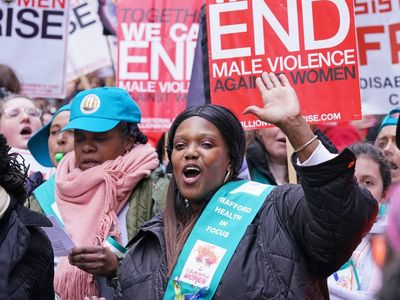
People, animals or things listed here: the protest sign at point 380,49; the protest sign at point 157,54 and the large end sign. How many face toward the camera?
3

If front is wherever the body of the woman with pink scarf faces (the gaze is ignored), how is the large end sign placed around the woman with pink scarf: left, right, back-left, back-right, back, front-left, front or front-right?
back-left

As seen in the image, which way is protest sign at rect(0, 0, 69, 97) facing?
toward the camera

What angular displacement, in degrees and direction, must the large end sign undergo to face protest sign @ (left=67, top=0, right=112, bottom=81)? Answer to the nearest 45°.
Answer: approximately 135° to its right

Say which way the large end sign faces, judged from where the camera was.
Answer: facing the viewer

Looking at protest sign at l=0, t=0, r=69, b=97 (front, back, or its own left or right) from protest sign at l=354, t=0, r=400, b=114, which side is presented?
left

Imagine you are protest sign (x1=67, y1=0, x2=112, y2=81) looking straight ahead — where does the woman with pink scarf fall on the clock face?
The woman with pink scarf is roughly at 12 o'clock from the protest sign.
